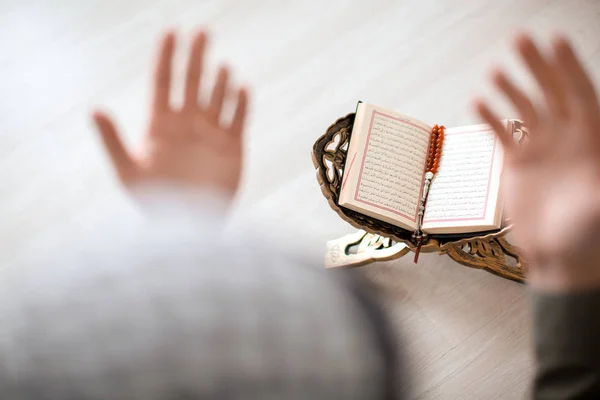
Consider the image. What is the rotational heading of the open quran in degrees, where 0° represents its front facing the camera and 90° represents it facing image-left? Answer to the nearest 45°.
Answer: approximately 0°
